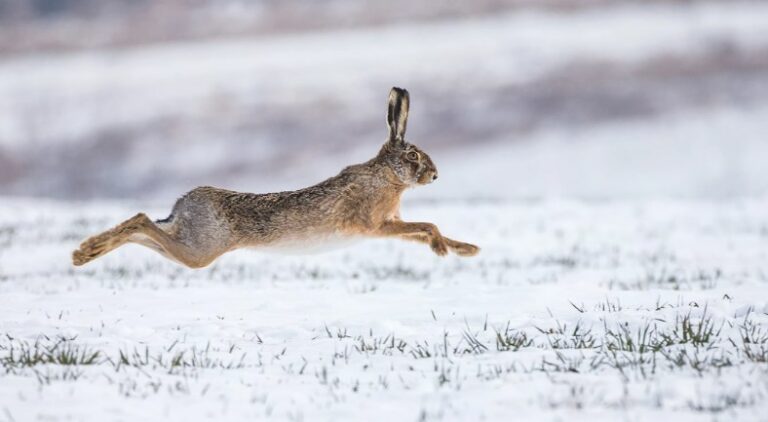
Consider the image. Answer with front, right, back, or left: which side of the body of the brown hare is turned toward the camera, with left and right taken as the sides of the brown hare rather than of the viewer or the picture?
right
